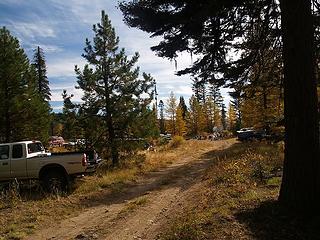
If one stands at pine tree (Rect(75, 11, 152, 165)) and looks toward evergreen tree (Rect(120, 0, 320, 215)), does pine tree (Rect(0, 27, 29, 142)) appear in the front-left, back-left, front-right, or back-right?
back-right

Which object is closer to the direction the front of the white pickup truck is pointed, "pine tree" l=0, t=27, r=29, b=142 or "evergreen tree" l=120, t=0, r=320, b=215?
the pine tree

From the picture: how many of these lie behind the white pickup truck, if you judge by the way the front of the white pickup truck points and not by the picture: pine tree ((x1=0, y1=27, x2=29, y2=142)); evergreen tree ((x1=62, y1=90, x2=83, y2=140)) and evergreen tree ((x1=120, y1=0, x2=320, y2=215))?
1

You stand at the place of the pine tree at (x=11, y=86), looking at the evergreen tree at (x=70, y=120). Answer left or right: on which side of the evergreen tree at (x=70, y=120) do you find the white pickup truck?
right

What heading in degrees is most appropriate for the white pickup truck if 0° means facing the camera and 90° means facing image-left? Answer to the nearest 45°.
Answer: approximately 135°

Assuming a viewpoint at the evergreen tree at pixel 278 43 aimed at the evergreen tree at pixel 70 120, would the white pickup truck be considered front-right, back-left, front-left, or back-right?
front-left

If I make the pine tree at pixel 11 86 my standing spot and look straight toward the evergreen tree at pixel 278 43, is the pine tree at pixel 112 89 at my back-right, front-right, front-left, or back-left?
front-left

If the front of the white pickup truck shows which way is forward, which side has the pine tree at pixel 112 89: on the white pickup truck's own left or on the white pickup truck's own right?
on the white pickup truck's own right

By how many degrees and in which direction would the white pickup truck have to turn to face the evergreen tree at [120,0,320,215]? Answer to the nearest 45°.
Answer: approximately 180°

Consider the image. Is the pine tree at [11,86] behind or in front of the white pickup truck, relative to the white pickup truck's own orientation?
in front

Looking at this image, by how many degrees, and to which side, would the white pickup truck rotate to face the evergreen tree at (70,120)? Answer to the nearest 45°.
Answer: approximately 45° to its right
